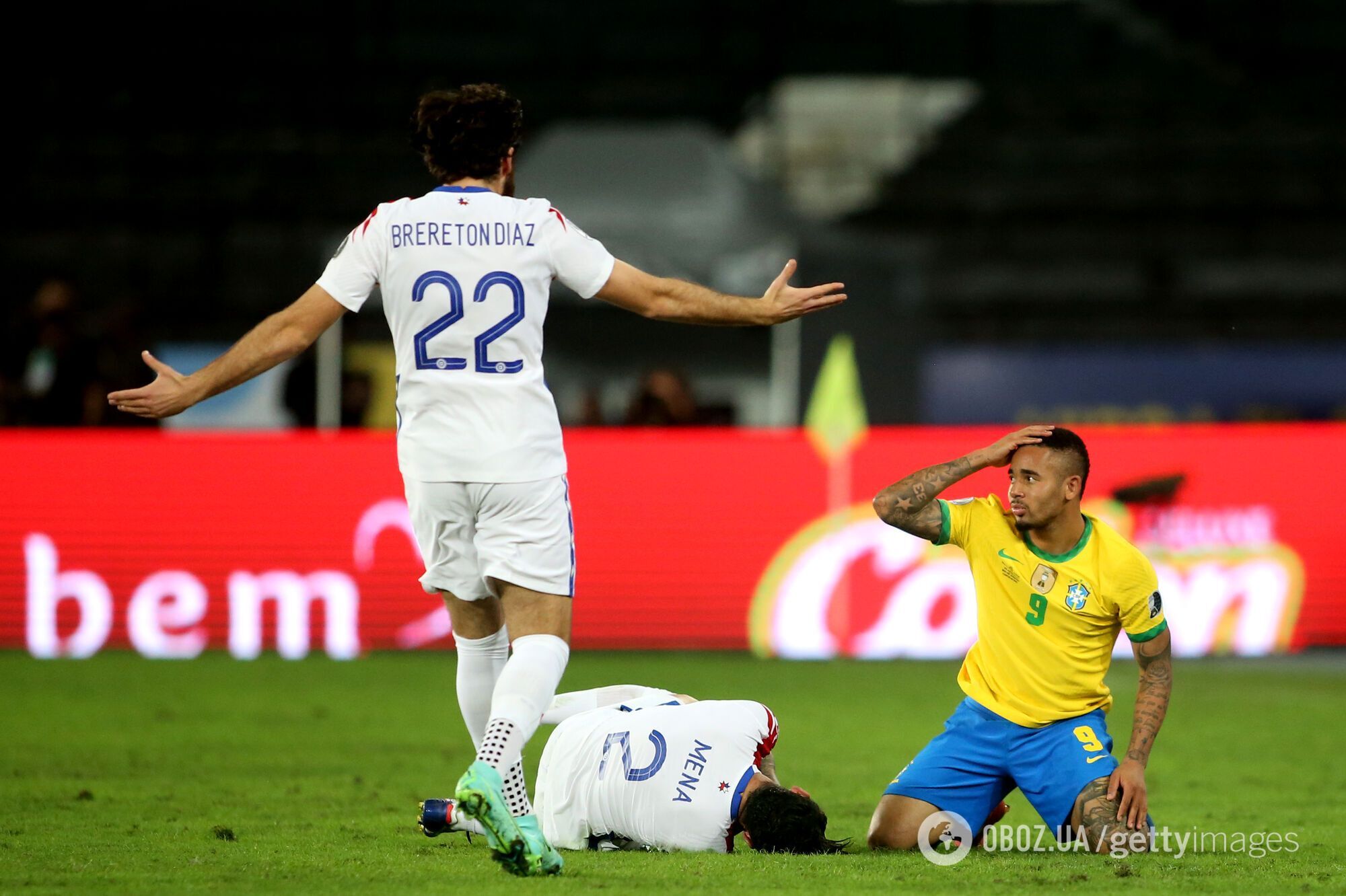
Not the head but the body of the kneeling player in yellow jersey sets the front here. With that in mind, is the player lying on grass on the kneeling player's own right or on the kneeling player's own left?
on the kneeling player's own right

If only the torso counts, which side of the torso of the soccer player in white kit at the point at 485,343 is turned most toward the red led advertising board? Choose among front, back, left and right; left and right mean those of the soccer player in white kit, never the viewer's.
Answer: front

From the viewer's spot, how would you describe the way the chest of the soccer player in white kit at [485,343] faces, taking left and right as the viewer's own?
facing away from the viewer

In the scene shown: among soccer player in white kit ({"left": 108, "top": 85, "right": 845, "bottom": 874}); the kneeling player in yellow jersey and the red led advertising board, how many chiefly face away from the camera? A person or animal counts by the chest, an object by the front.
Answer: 1

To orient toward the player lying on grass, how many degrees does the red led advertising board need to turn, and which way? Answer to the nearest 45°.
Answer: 0° — it already faces them

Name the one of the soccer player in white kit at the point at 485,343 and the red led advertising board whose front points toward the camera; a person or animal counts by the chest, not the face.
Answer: the red led advertising board

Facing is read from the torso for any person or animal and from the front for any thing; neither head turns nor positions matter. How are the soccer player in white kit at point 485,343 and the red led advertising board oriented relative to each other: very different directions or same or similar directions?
very different directions

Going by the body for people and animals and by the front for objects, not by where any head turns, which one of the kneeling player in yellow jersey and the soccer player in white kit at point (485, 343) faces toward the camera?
the kneeling player in yellow jersey

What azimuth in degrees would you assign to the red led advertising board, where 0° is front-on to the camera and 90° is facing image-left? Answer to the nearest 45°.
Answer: approximately 0°

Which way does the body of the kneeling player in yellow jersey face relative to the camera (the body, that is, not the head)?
toward the camera

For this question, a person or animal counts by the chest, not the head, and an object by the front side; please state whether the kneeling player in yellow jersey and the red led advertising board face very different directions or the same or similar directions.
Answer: same or similar directions

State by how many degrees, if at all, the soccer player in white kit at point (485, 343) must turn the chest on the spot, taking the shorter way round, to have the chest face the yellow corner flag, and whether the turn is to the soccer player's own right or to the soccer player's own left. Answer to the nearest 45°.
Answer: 0° — they already face it

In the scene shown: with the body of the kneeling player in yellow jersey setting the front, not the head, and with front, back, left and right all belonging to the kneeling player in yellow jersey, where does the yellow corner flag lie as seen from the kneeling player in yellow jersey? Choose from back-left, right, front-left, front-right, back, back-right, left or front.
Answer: back

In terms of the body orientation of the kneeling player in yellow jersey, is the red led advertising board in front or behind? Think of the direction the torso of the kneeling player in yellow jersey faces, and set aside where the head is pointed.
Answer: behind

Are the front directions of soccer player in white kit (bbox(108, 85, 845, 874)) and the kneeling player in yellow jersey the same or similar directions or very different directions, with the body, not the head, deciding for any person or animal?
very different directions

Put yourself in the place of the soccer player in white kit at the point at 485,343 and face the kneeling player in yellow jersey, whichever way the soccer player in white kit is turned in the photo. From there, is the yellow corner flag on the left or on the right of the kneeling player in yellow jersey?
left
